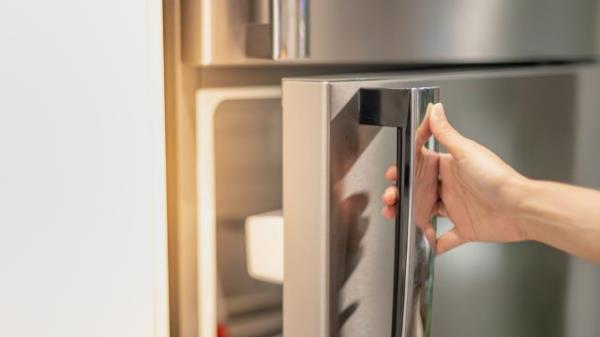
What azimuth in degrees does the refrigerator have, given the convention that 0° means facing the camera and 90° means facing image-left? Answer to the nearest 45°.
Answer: approximately 315°
